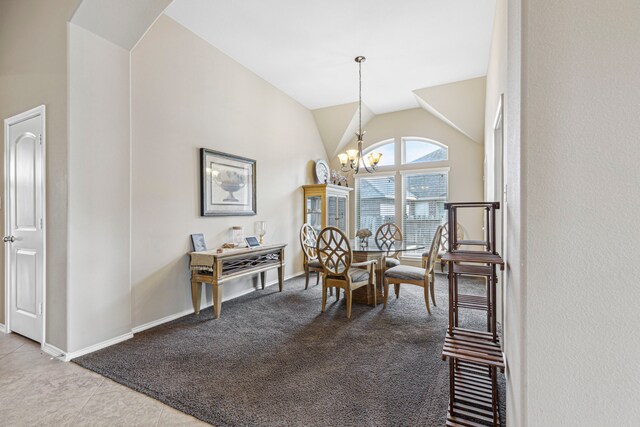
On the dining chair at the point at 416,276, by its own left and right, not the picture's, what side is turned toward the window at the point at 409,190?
right

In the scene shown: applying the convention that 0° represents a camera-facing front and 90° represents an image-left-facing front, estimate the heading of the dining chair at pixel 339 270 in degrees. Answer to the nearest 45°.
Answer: approximately 225°

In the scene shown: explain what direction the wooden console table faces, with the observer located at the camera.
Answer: facing the viewer and to the right of the viewer

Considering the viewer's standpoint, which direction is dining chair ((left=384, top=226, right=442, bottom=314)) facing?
facing to the left of the viewer

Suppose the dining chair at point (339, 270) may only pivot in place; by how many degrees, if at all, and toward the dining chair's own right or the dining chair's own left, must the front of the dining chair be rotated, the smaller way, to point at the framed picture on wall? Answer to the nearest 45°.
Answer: approximately 135° to the dining chair's own left

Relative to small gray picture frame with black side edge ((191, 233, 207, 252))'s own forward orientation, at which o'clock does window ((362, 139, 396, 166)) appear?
The window is roughly at 10 o'clock from the small gray picture frame with black side edge.

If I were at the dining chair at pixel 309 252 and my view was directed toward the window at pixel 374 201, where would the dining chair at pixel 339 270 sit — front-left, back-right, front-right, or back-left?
back-right

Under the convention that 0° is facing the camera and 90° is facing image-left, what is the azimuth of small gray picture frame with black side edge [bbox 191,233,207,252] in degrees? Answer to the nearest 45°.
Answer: approximately 315°

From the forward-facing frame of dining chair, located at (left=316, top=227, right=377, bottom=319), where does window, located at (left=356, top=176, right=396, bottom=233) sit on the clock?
The window is roughly at 11 o'clock from the dining chair.

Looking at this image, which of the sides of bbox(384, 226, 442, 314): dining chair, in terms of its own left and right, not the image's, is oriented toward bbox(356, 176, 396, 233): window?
right

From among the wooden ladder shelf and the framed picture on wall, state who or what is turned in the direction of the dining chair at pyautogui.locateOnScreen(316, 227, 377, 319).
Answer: the framed picture on wall

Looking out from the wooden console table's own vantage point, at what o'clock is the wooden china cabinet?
The wooden china cabinet is roughly at 9 o'clock from the wooden console table.

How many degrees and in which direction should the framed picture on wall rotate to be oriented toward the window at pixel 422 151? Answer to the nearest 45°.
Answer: approximately 45° to its left

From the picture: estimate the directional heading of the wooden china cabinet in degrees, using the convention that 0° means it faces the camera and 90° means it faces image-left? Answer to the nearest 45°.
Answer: approximately 315°
